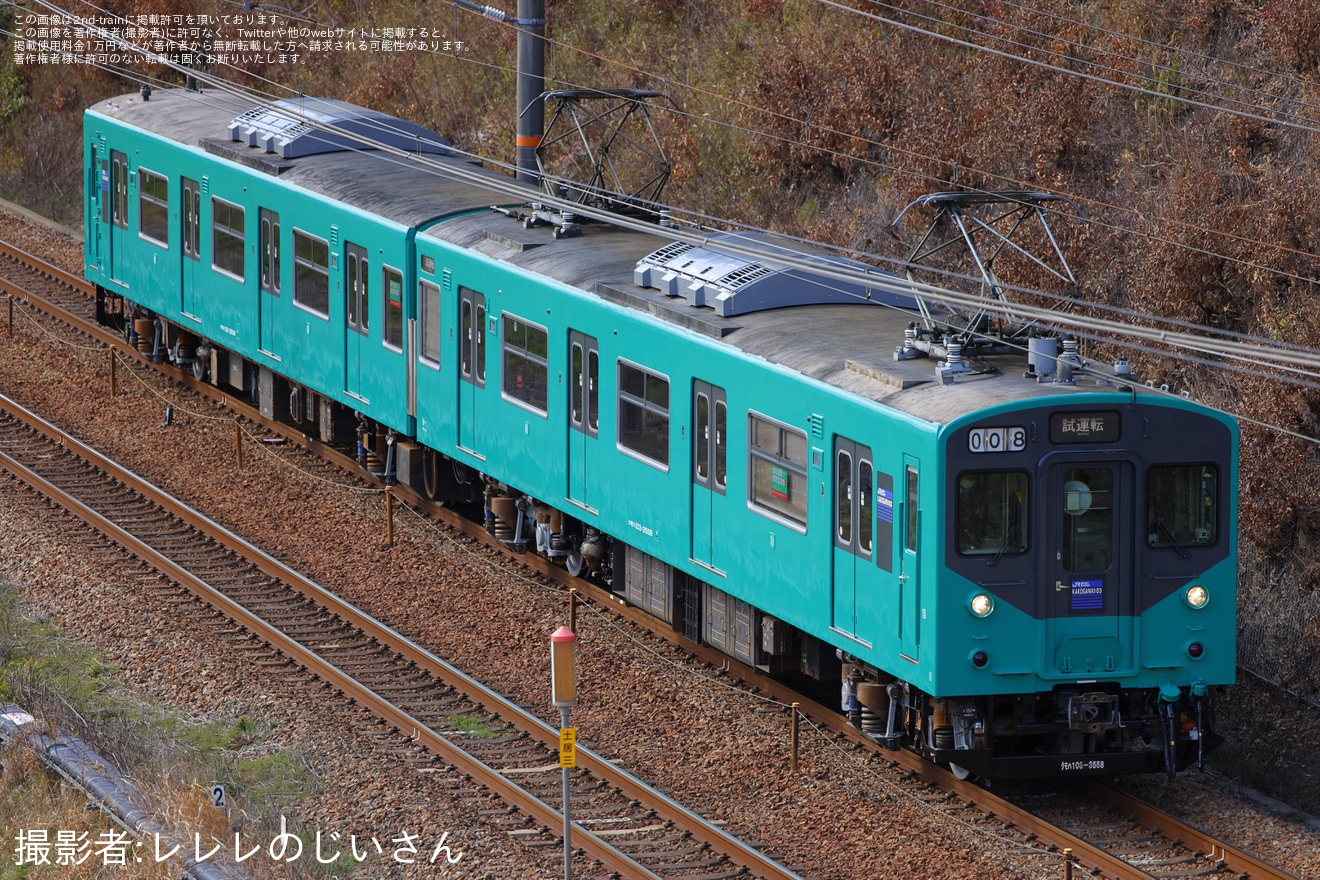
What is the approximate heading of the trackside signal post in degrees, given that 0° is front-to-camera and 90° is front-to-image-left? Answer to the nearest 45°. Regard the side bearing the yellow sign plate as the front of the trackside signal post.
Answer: approximately 0°

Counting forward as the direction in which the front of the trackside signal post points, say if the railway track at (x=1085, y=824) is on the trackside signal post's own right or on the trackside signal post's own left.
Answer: on the trackside signal post's own left

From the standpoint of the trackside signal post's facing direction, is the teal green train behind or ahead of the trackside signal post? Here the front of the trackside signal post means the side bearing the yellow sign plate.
behind

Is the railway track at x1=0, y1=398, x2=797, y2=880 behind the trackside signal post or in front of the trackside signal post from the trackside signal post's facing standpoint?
behind
